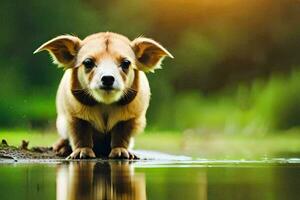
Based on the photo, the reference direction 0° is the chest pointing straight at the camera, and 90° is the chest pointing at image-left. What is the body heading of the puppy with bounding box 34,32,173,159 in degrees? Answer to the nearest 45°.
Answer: approximately 0°
